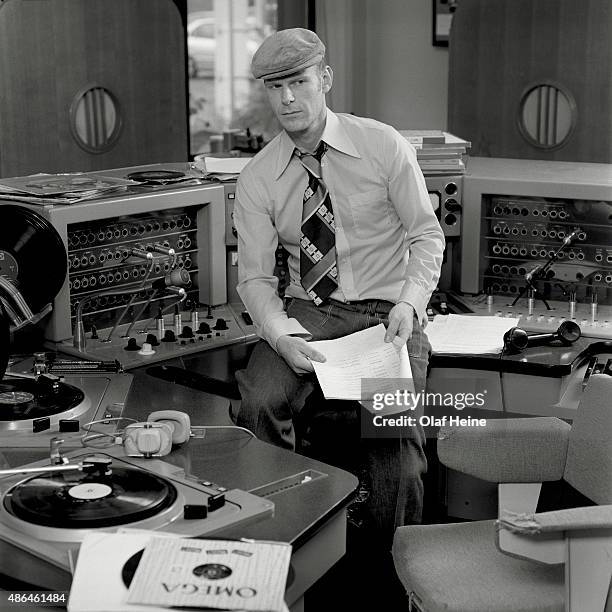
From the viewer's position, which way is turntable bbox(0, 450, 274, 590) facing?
facing the viewer and to the right of the viewer

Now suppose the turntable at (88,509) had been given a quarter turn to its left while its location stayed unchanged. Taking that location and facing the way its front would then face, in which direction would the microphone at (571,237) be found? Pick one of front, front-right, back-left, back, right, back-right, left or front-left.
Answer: front

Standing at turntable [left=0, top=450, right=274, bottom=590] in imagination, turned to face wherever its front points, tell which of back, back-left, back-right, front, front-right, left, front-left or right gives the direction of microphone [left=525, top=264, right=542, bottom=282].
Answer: left

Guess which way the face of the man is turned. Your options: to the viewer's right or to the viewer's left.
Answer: to the viewer's left

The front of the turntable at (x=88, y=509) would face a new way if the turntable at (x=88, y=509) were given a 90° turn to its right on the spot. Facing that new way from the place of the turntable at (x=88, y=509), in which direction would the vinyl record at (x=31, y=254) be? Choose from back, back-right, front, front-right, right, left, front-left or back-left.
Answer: back-right

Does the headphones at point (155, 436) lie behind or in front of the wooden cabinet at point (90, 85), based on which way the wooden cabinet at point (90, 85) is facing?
in front

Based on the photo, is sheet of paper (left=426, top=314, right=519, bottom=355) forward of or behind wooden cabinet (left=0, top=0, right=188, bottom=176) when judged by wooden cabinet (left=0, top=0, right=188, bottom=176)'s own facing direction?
forward

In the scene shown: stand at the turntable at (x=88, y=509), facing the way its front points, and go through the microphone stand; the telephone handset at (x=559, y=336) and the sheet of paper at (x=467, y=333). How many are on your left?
3

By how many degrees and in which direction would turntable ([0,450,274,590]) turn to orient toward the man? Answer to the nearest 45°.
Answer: approximately 90° to its left

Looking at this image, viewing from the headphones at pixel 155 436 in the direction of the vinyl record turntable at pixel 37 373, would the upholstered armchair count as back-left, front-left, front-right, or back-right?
back-right

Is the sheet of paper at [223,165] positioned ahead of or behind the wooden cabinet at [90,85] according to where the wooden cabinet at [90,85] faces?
ahead

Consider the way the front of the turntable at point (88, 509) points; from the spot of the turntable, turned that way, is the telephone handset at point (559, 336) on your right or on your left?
on your left

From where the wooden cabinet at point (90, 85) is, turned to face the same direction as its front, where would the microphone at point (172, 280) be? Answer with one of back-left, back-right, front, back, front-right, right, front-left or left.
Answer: front-right

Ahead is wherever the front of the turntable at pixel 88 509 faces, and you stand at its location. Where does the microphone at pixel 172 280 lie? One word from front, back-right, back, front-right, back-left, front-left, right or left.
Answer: back-left
